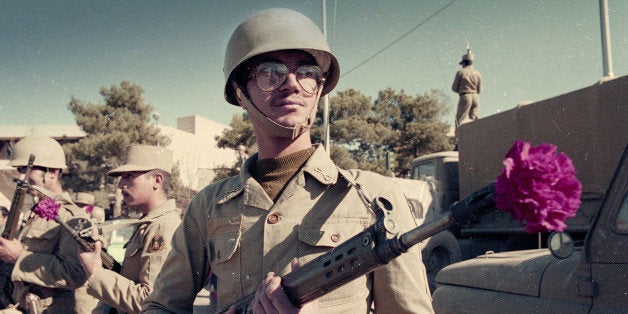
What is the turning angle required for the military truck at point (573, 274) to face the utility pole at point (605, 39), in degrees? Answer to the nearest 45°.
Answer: approximately 90° to its right

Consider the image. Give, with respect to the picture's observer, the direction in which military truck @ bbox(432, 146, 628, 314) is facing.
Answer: facing to the left of the viewer

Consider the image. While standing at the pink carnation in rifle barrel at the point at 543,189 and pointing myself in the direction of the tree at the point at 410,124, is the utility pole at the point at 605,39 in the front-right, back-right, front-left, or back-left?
front-right

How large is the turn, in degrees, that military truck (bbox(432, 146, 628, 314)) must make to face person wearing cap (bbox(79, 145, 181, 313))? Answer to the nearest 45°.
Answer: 0° — it already faces them
